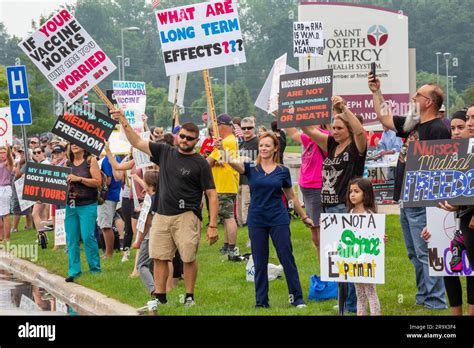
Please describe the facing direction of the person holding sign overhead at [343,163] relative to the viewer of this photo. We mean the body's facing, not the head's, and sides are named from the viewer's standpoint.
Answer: facing the viewer and to the left of the viewer

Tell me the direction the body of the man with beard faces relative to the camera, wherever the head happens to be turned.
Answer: to the viewer's left

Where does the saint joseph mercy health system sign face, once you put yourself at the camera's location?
facing the viewer

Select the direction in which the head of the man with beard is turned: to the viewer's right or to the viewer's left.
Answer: to the viewer's left

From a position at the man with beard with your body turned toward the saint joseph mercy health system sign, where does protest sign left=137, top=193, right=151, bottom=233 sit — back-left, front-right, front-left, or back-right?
front-left

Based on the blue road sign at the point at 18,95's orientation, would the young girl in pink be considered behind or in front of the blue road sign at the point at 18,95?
in front

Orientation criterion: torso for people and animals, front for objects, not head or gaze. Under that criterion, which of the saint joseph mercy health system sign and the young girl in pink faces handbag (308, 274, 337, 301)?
the saint joseph mercy health system sign

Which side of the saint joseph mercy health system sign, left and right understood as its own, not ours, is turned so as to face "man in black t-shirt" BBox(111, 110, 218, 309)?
front

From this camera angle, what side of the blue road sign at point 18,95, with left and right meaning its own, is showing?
front

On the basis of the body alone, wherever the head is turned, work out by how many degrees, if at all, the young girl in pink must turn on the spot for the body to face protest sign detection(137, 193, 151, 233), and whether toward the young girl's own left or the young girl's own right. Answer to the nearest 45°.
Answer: approximately 90° to the young girl's own right

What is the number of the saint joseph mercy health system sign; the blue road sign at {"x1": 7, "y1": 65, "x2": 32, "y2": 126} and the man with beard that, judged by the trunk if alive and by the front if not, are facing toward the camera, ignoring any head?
2

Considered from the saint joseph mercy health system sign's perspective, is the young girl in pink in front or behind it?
in front
